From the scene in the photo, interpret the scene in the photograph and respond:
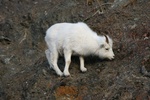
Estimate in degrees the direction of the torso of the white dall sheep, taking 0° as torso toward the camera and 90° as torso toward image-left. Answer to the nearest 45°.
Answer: approximately 270°
